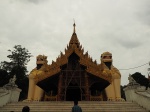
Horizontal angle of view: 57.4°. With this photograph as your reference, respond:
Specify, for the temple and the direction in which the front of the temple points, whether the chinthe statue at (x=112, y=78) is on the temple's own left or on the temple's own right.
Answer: on the temple's own left

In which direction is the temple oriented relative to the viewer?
toward the camera
